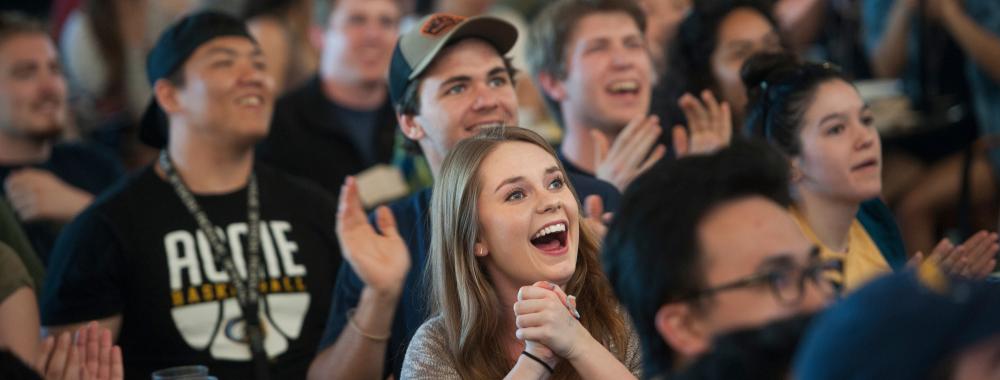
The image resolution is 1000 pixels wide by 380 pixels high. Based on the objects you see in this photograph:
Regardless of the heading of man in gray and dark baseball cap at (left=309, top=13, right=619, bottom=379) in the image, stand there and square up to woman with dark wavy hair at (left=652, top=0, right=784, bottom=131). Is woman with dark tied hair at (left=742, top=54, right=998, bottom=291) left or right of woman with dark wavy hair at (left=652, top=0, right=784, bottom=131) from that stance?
right

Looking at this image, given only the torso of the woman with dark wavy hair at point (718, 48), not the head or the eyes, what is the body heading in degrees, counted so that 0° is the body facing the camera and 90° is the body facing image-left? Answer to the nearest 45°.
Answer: approximately 315°

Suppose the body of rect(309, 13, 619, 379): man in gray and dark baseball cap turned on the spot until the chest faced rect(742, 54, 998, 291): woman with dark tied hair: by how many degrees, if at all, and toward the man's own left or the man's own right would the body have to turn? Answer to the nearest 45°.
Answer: approximately 45° to the man's own left

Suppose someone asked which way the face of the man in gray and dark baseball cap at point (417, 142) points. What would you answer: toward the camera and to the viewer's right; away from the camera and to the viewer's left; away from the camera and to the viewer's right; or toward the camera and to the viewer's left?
toward the camera and to the viewer's right

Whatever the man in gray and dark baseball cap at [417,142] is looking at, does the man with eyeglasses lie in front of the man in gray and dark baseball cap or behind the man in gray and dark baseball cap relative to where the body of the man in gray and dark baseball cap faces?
in front

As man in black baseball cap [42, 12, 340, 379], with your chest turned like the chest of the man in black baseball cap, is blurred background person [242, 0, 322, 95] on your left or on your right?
on your left

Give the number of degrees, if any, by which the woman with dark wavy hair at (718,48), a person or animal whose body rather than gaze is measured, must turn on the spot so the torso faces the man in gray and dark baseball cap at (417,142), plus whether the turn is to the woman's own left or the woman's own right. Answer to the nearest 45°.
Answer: approximately 90° to the woman's own right

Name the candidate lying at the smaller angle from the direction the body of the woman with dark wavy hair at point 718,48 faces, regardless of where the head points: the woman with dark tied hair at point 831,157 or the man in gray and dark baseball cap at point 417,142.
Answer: the woman with dark tied hair
